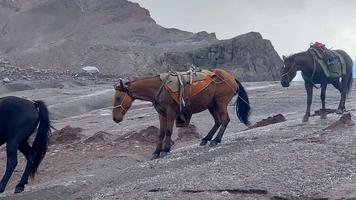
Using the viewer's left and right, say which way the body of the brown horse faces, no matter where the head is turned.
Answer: facing to the left of the viewer

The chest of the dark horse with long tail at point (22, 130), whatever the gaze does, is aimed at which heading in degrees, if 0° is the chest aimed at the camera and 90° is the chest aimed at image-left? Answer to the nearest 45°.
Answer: approximately 90°

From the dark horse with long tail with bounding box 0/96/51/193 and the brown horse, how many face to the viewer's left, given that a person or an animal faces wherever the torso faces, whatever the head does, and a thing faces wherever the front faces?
2

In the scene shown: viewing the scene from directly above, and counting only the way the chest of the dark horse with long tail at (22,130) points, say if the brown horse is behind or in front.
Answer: behind
